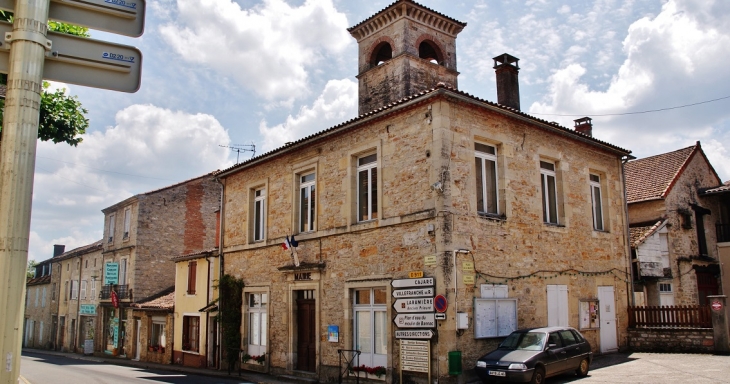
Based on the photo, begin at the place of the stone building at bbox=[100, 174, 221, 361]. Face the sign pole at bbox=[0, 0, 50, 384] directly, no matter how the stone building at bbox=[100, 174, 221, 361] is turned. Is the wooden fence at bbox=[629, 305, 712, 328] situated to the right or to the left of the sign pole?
left

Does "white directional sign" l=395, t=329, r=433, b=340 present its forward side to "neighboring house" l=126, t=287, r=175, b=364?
no

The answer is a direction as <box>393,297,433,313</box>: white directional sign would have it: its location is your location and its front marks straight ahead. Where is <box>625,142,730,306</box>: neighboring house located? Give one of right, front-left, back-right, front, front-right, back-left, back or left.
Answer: back-left

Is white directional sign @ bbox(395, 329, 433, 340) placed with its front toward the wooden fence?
no

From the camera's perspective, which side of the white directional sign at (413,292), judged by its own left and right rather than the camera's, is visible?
front

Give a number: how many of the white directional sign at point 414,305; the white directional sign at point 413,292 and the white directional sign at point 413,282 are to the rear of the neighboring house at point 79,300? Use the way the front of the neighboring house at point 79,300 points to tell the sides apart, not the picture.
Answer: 0

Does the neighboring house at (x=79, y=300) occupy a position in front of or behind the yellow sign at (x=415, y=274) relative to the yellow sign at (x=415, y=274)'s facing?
behind

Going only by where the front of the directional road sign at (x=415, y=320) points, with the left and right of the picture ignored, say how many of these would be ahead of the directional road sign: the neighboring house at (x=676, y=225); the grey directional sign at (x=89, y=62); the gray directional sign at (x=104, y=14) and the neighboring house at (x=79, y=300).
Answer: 2

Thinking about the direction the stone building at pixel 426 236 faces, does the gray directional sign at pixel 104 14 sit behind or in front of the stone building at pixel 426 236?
in front

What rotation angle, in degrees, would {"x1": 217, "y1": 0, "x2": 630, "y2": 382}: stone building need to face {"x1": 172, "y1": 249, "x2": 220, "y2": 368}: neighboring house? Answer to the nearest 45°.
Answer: approximately 90° to its right

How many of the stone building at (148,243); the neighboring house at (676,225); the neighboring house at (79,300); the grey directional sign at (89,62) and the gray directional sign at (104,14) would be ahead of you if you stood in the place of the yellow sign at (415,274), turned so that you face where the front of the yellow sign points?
2

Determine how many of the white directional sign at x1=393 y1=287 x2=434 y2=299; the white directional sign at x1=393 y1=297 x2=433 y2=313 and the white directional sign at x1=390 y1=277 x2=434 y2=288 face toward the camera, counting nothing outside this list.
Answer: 3

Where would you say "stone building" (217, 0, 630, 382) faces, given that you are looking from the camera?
facing the viewer and to the left of the viewer

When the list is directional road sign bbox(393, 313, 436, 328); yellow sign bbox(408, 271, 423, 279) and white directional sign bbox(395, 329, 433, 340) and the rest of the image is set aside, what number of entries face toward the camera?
3

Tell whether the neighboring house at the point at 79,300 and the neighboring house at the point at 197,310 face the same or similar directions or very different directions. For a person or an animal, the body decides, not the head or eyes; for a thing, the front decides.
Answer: same or similar directions

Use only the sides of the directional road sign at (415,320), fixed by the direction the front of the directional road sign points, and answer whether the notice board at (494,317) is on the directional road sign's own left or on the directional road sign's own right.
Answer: on the directional road sign's own left

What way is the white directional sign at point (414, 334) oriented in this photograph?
toward the camera

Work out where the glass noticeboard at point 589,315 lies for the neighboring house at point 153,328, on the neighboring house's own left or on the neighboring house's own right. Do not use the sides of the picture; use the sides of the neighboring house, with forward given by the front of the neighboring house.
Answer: on the neighboring house's own left

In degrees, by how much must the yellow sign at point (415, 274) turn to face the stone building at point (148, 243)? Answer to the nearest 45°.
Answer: approximately 135° to its right

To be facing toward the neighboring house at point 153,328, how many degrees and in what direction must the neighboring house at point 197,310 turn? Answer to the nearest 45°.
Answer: approximately 135° to its right

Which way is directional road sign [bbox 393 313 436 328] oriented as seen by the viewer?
toward the camera

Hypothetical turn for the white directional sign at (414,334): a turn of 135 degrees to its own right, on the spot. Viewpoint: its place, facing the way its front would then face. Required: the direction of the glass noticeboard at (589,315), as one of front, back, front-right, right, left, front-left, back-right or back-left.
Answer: right

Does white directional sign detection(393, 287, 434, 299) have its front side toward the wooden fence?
no
